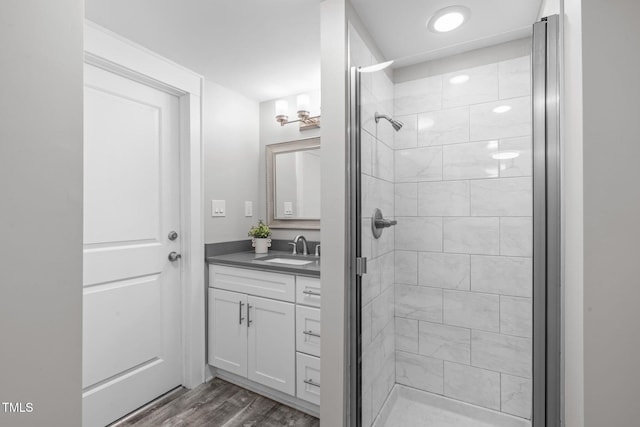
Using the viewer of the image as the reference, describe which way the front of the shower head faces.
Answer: facing to the right of the viewer

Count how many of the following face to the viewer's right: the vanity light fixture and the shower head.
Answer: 1

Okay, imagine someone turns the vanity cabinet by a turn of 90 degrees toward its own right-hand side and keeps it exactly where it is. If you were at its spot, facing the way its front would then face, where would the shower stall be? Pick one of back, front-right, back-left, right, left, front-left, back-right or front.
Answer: back

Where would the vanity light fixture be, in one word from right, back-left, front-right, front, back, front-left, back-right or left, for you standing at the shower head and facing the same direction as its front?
back-left

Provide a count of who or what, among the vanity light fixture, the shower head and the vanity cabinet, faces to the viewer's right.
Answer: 1

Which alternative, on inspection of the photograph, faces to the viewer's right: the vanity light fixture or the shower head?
the shower head

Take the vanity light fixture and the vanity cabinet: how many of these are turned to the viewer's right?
0

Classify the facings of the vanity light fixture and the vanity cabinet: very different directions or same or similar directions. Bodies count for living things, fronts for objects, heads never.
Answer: same or similar directions

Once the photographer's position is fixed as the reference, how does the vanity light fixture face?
facing the viewer and to the left of the viewer

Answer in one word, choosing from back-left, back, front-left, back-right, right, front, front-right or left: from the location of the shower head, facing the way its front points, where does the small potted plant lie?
back-left
